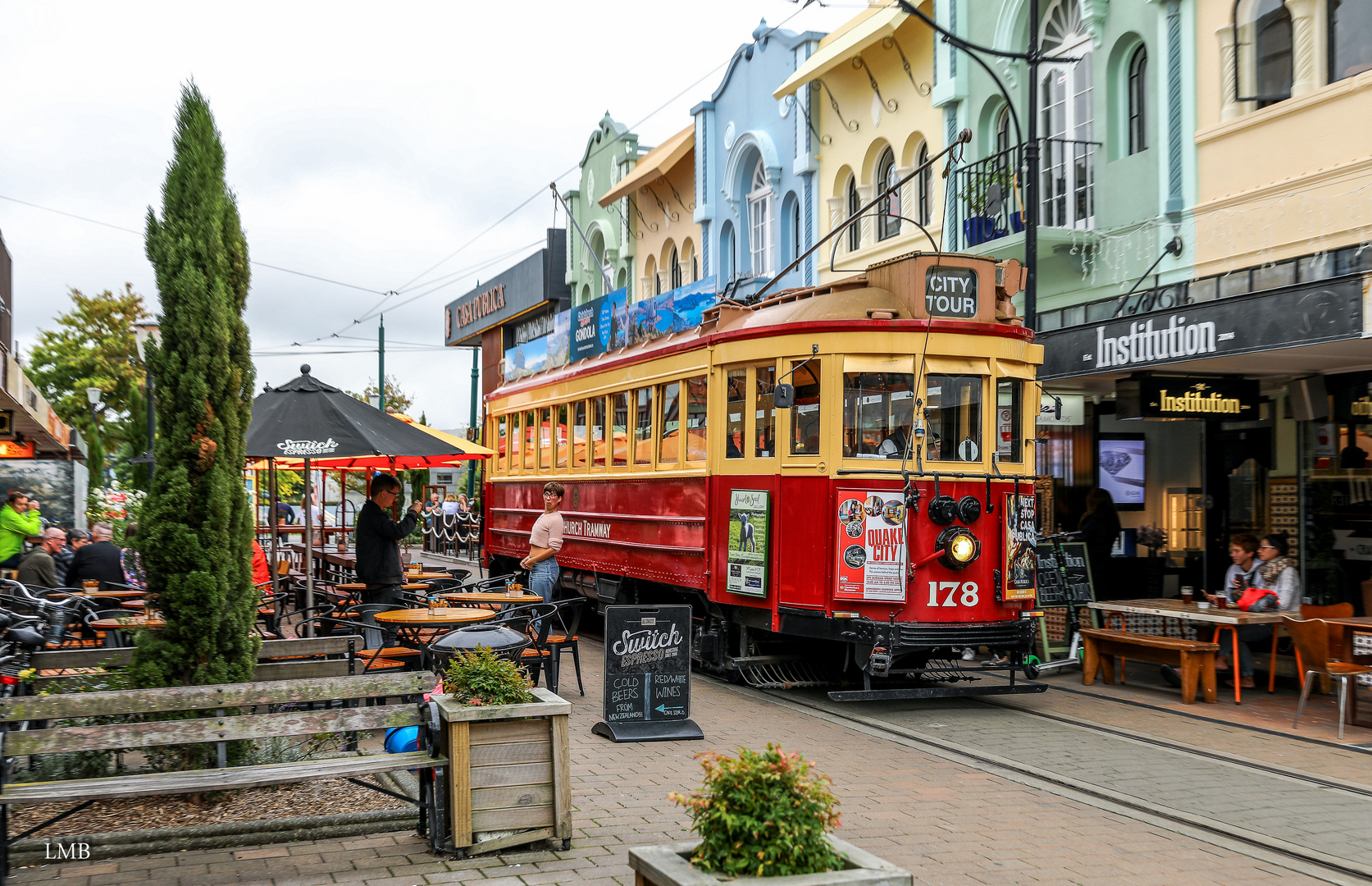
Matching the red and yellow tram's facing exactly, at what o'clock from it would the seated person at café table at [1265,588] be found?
The seated person at café table is roughly at 10 o'clock from the red and yellow tram.

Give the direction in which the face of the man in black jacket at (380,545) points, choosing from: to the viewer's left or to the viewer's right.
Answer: to the viewer's right

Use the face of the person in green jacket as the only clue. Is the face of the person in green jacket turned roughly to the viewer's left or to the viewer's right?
to the viewer's right

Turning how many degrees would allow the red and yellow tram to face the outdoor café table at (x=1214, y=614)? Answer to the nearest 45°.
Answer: approximately 45° to its left

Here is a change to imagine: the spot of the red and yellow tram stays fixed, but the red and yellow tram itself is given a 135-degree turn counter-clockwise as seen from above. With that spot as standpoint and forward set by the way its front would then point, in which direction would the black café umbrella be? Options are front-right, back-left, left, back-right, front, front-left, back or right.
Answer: left

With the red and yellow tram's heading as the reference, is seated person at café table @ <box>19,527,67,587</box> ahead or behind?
behind

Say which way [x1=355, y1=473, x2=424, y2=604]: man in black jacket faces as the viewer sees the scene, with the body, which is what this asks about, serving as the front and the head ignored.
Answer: to the viewer's right

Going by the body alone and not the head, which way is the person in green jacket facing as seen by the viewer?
to the viewer's right
